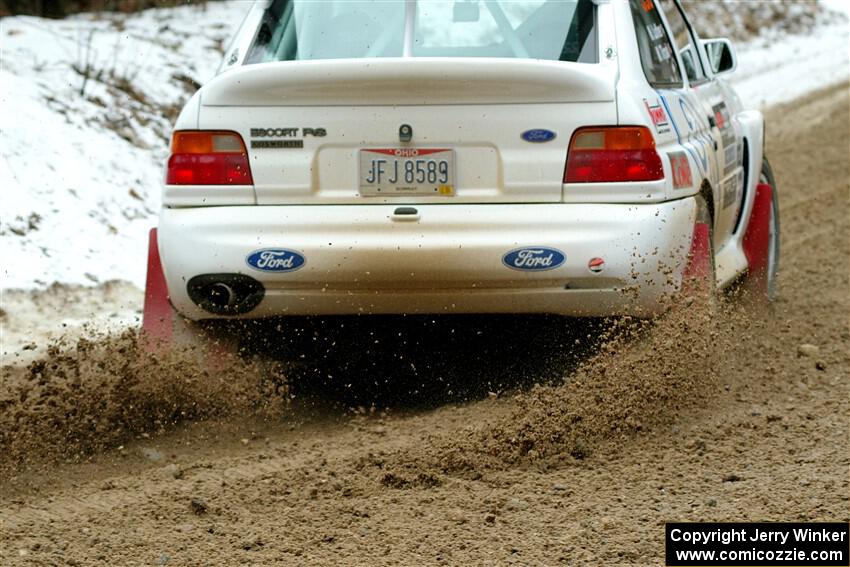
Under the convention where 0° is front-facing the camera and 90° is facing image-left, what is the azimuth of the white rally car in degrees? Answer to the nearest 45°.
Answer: approximately 180°
